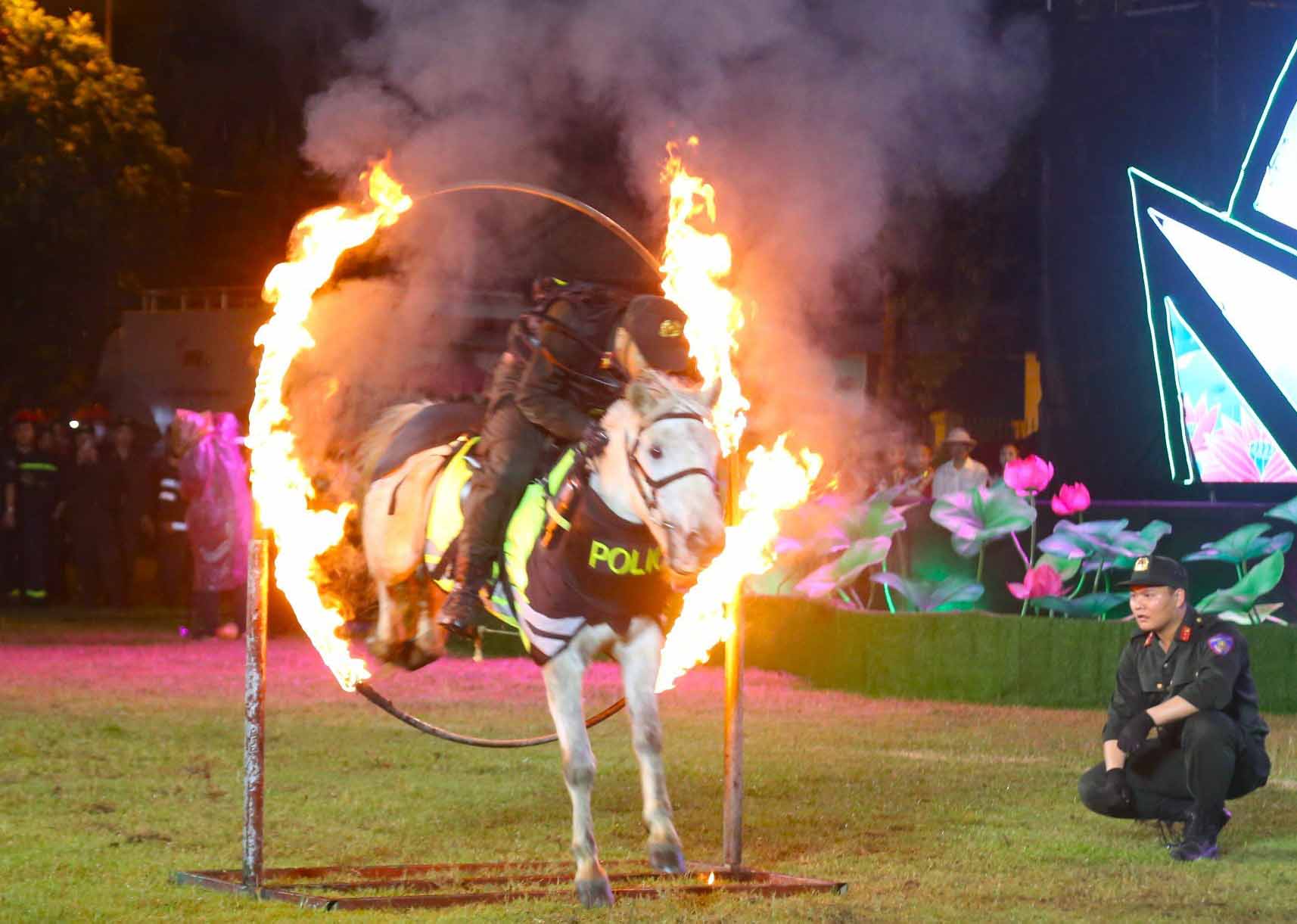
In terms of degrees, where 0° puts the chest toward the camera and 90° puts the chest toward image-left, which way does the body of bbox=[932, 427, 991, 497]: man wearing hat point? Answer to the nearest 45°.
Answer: approximately 0°

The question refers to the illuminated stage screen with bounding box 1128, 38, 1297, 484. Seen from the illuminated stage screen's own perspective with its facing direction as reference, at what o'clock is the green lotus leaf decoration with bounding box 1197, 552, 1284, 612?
The green lotus leaf decoration is roughly at 12 o'clock from the illuminated stage screen.

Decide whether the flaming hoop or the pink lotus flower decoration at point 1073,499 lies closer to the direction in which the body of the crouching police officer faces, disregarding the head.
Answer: the flaming hoop

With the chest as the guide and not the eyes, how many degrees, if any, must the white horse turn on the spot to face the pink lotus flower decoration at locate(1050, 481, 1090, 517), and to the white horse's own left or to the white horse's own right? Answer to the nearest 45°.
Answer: approximately 90° to the white horse's own left

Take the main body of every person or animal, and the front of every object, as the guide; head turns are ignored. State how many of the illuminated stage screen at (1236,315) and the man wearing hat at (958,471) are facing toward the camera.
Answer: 2

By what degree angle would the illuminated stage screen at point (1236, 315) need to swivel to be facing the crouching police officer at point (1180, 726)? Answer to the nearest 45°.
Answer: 0° — it already faces them

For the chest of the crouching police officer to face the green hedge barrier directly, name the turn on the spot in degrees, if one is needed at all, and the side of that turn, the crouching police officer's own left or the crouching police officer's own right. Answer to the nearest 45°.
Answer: approximately 135° to the crouching police officer's own right

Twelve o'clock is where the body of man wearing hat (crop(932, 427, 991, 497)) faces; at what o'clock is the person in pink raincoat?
The person in pink raincoat is roughly at 3 o'clock from the man wearing hat.

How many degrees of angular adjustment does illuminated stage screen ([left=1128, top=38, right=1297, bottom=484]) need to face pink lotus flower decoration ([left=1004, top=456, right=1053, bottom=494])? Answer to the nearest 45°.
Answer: approximately 45° to its right

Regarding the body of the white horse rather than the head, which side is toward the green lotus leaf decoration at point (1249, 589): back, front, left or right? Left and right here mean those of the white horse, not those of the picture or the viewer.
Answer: left

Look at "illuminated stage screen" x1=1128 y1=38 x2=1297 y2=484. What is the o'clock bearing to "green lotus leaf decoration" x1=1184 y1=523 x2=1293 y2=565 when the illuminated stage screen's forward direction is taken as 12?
The green lotus leaf decoration is roughly at 12 o'clock from the illuminated stage screen.

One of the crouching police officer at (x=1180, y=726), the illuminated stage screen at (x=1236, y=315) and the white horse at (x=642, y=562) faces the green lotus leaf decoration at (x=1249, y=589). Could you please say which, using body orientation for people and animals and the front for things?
the illuminated stage screen
